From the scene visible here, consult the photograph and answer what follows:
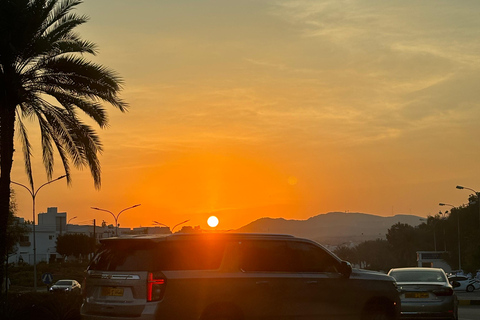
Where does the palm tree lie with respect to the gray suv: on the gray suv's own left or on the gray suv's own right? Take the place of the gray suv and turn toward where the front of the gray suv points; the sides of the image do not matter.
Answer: on the gray suv's own left

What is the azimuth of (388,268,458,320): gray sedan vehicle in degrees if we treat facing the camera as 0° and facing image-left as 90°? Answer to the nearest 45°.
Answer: approximately 180°

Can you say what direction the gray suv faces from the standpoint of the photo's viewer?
facing away from the viewer and to the right of the viewer

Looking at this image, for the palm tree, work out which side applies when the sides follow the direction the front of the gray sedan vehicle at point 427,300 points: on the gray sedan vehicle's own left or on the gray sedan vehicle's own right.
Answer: on the gray sedan vehicle's own left

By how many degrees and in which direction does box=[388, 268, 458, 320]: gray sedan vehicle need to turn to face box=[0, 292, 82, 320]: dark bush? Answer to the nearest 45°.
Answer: approximately 90° to its left
